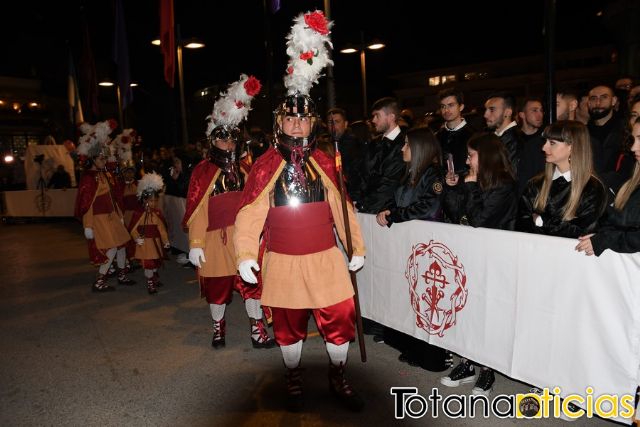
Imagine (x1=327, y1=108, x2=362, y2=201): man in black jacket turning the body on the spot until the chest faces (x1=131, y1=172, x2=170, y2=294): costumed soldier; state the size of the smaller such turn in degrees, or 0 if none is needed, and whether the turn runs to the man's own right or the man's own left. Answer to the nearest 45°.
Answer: approximately 45° to the man's own right

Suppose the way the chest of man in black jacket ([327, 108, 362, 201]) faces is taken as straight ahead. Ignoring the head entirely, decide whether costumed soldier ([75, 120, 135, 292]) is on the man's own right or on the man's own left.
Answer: on the man's own right

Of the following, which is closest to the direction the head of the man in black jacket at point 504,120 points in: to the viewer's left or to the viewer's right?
to the viewer's left

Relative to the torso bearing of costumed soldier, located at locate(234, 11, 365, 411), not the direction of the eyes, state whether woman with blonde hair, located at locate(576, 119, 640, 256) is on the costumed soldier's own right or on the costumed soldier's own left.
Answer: on the costumed soldier's own left

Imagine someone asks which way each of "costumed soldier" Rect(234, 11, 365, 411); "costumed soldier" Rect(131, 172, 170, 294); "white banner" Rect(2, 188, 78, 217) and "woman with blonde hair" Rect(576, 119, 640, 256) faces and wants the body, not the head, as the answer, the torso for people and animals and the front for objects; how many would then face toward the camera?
3

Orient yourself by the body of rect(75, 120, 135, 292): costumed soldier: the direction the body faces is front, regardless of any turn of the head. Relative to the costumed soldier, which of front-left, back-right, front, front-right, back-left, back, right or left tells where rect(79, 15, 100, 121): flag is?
back-left

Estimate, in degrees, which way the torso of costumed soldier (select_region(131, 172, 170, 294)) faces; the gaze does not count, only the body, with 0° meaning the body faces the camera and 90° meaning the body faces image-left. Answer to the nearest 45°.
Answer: approximately 0°

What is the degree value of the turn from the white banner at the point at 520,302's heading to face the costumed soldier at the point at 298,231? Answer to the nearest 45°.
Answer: approximately 45° to its right

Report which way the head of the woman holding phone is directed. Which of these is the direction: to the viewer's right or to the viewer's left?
to the viewer's left

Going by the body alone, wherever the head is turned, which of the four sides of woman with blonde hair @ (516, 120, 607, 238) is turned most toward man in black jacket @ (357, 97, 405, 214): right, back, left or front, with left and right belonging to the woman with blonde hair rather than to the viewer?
right

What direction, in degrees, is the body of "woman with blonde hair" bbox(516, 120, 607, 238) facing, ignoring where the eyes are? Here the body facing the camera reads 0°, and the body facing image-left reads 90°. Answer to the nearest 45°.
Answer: approximately 45°

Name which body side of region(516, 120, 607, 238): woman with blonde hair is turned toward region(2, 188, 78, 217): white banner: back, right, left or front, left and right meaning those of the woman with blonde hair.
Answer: right

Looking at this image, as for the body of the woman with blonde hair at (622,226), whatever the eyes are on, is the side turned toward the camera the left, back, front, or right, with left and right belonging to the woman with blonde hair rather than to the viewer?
left

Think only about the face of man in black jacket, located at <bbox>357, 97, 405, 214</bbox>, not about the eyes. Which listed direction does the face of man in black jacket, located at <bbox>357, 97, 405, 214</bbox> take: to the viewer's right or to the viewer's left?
to the viewer's left
